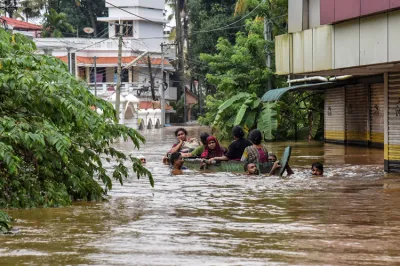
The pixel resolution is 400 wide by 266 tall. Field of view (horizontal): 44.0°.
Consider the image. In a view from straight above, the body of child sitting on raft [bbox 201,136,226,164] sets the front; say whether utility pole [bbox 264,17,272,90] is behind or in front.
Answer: behind

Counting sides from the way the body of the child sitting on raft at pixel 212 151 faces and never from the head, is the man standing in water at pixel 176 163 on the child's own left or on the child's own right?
on the child's own right

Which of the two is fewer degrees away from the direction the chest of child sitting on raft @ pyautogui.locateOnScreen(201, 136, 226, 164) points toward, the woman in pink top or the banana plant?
the woman in pink top

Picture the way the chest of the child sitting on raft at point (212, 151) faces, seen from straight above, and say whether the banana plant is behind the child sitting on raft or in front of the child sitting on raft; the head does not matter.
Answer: behind

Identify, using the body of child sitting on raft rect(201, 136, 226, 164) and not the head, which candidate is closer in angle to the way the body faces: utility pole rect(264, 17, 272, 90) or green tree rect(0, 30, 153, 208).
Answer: the green tree

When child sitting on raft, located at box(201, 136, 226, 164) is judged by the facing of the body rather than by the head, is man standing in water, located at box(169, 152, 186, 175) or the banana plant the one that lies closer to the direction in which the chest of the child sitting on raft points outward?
the man standing in water

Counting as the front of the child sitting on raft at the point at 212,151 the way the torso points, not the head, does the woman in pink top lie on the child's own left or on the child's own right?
on the child's own left
